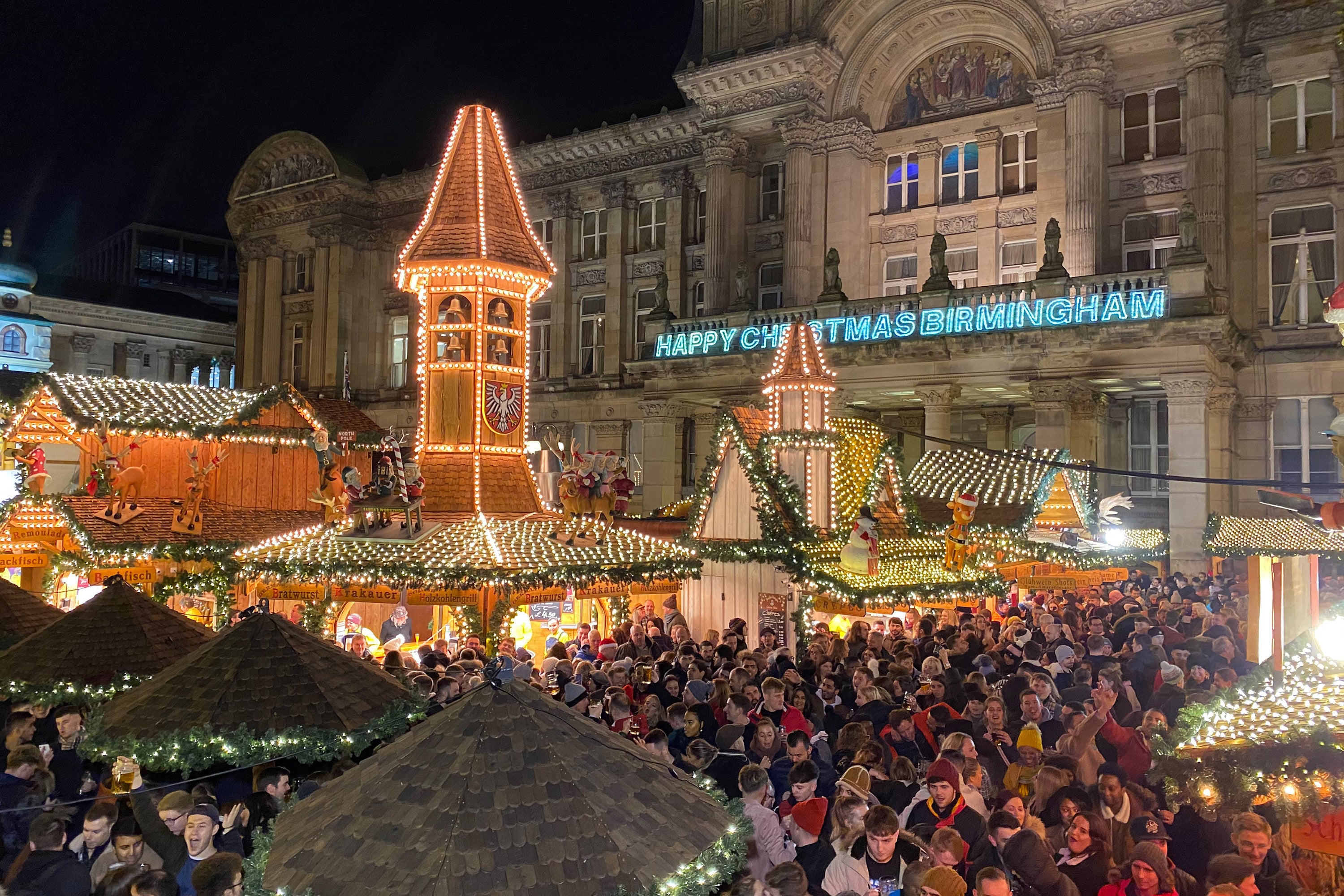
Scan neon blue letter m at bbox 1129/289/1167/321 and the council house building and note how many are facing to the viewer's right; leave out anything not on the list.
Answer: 0

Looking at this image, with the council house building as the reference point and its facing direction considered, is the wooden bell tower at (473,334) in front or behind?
in front

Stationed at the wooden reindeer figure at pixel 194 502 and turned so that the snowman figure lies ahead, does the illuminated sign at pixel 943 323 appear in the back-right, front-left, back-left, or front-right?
front-left

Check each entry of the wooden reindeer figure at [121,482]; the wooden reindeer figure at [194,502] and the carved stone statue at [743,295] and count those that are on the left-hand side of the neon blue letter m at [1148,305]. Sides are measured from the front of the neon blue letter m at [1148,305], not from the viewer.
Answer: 0

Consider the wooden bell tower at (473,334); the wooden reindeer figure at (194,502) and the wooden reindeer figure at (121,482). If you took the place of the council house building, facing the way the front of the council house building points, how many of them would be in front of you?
3

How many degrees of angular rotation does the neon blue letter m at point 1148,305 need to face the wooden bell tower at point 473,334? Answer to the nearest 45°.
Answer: approximately 45° to its right

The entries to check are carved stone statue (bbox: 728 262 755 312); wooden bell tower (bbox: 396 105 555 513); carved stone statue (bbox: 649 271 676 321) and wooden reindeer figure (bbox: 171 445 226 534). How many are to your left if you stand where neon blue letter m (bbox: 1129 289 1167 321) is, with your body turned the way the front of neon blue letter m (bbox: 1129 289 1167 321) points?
0

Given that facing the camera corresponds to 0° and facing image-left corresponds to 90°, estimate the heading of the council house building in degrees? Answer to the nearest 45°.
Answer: approximately 45°

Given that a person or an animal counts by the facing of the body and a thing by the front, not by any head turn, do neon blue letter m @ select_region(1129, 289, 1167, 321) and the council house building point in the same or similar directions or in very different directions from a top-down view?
same or similar directions

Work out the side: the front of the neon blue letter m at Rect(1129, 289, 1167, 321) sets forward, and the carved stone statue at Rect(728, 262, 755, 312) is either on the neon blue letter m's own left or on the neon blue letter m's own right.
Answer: on the neon blue letter m's own right

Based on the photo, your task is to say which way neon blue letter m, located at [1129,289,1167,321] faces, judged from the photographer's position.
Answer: facing the viewer

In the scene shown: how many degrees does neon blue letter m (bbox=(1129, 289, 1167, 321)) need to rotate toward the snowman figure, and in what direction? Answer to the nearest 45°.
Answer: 0° — it already faces it

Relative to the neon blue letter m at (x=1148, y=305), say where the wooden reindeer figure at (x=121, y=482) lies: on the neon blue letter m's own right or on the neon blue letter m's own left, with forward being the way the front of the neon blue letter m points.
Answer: on the neon blue letter m's own right
